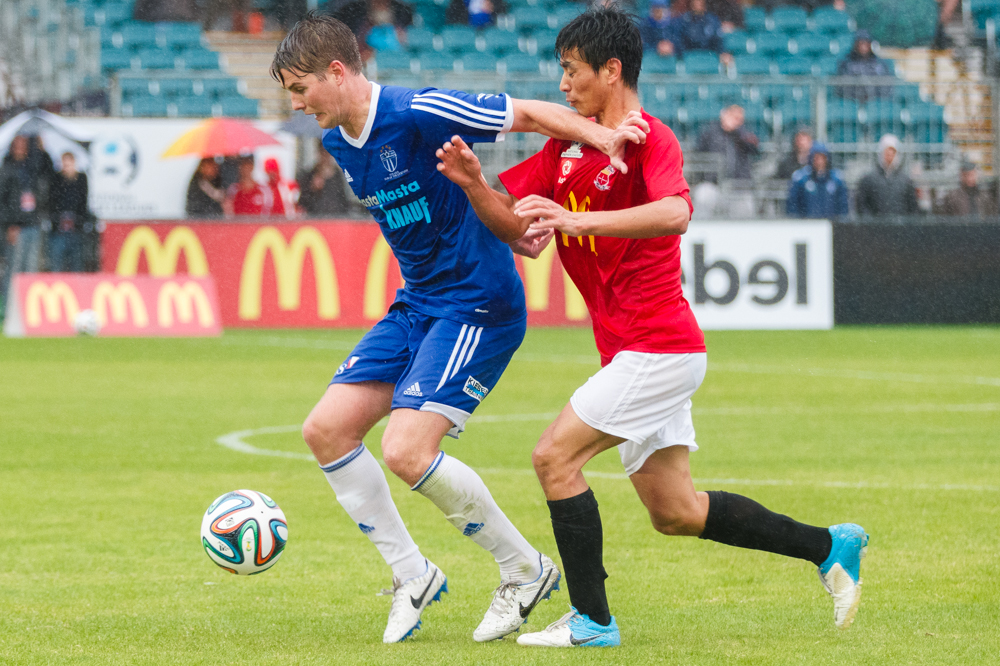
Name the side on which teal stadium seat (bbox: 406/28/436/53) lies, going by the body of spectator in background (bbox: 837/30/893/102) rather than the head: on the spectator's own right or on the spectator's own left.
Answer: on the spectator's own right

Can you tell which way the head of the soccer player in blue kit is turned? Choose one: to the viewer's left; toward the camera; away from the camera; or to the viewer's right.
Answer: to the viewer's left

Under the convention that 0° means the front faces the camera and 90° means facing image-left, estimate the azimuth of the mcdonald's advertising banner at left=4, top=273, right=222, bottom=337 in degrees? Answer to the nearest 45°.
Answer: approximately 0°

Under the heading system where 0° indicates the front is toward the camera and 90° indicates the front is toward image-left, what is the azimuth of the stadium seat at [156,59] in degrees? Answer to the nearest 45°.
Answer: approximately 0°

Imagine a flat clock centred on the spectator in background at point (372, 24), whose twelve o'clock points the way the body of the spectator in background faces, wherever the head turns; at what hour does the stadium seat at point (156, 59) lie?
The stadium seat is roughly at 3 o'clock from the spectator in background.

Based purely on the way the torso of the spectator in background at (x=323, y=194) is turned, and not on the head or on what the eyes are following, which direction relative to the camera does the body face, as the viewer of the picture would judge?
toward the camera

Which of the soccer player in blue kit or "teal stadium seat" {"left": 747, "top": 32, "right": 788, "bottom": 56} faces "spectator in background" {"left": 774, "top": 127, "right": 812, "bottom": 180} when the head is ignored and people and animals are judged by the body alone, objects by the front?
the teal stadium seat

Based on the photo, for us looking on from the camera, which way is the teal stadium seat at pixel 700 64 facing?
facing the viewer

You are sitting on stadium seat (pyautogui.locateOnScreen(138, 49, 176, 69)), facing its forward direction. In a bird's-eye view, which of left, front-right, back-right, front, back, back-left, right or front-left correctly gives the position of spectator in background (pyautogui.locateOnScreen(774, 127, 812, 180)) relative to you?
front-left

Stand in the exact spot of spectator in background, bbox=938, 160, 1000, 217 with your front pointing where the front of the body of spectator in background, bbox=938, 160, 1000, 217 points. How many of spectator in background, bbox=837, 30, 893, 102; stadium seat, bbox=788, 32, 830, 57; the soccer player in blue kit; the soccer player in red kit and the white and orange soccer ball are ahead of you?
3

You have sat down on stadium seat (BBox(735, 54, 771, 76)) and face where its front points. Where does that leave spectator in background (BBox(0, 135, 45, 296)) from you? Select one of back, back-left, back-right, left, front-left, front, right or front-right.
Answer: front-right

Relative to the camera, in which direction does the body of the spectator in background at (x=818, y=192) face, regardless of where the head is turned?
toward the camera

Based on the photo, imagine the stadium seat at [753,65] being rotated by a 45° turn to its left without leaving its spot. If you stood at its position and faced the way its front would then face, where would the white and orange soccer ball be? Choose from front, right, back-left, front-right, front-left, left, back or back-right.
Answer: front-right

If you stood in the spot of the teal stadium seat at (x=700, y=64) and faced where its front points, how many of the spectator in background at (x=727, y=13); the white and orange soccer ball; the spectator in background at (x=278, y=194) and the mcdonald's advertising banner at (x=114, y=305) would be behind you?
1
